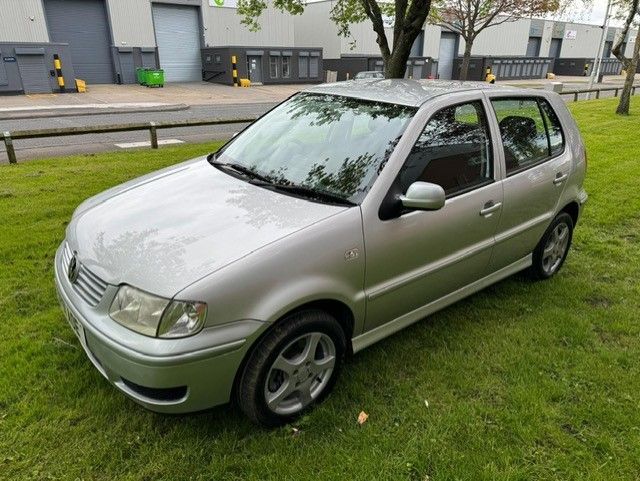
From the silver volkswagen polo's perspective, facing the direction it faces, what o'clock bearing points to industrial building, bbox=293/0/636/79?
The industrial building is roughly at 5 o'clock from the silver volkswagen polo.

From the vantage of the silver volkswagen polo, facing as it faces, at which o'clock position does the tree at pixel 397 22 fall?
The tree is roughly at 5 o'clock from the silver volkswagen polo.

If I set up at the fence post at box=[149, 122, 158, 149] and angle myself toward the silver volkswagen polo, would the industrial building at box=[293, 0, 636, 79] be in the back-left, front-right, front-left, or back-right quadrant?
back-left

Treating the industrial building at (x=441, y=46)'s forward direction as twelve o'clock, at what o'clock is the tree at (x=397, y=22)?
The tree is roughly at 12 o'clock from the industrial building.

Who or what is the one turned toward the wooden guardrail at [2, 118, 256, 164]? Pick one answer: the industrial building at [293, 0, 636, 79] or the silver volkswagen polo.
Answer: the industrial building

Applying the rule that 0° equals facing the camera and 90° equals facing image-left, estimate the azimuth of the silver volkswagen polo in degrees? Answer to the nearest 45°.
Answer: approximately 45°

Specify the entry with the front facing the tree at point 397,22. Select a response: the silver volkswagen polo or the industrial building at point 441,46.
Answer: the industrial building

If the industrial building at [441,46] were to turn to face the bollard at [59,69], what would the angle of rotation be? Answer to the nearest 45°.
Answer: approximately 45° to its right

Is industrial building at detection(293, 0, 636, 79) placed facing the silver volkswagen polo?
yes

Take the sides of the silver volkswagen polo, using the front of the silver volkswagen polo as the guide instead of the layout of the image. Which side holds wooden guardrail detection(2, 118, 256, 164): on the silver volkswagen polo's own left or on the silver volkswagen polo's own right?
on the silver volkswagen polo's own right

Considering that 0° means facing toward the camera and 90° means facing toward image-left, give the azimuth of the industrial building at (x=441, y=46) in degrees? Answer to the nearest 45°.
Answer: approximately 0°

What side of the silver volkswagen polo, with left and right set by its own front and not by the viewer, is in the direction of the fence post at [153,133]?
right
